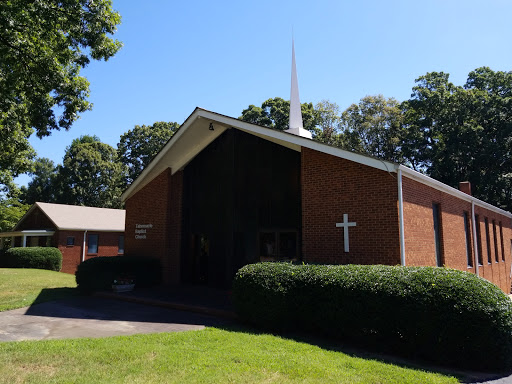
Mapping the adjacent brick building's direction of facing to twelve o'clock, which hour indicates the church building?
The church building is roughly at 10 o'clock from the adjacent brick building.

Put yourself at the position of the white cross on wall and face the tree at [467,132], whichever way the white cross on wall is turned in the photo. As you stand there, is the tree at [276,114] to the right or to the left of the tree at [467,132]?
left

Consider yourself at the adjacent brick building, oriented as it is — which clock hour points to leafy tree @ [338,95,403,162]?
The leafy tree is roughly at 8 o'clock from the adjacent brick building.

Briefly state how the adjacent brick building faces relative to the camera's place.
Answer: facing the viewer and to the left of the viewer

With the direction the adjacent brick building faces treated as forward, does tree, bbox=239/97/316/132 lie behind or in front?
behind

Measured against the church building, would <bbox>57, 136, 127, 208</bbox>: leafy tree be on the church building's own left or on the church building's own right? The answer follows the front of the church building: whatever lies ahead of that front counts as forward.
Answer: on the church building's own right

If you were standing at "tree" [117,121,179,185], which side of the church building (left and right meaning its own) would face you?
right

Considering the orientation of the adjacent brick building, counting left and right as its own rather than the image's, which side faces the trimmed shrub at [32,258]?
front

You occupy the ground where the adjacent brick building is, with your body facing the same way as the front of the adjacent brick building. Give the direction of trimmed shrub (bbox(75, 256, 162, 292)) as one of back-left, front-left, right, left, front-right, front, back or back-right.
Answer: front-left

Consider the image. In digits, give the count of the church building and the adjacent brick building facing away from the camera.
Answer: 0

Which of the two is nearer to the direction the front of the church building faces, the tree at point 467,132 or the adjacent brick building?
the adjacent brick building

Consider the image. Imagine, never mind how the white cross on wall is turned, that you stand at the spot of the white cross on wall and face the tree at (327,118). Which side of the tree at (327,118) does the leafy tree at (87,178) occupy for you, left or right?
left

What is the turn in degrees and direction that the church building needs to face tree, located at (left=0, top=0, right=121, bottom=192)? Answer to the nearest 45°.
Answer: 0° — it already faces it

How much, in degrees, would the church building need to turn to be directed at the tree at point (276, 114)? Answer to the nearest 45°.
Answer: approximately 135° to its right
